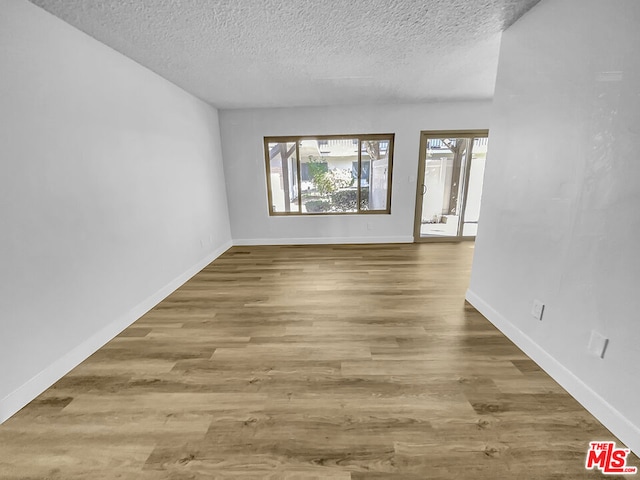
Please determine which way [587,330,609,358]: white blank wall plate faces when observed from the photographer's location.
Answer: facing the viewer and to the left of the viewer

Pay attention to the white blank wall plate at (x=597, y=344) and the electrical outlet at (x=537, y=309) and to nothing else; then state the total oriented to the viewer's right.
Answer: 0

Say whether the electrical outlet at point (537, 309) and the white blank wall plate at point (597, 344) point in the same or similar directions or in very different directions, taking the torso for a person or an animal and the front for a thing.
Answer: same or similar directions

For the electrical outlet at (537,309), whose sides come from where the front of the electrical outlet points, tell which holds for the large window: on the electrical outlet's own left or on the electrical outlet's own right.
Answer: on the electrical outlet's own right

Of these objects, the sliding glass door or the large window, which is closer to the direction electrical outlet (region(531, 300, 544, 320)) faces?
the large window

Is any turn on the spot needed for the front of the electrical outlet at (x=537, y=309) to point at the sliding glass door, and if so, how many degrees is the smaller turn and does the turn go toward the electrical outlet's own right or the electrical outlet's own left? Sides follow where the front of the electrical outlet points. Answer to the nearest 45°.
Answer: approximately 90° to the electrical outlet's own right

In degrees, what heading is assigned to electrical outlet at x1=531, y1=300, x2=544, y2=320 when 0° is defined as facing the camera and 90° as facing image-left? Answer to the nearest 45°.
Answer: approximately 45°

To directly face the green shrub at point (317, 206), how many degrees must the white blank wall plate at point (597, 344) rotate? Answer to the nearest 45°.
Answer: approximately 45° to its right

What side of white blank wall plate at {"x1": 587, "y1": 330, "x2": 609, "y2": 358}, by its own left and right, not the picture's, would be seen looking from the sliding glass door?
right

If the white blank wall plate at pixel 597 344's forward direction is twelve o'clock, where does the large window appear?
The large window is roughly at 2 o'clock from the white blank wall plate.
